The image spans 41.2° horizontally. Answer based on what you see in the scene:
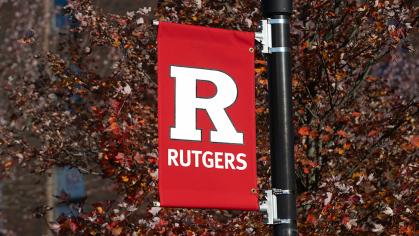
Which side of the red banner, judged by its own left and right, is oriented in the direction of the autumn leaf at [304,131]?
back

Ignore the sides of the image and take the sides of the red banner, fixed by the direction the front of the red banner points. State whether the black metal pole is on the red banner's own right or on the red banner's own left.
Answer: on the red banner's own left

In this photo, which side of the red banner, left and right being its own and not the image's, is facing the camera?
front
